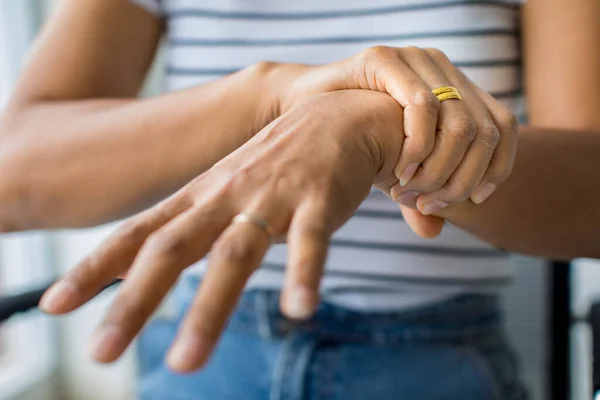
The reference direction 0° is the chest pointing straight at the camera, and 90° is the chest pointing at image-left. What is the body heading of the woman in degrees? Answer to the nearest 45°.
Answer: approximately 0°
